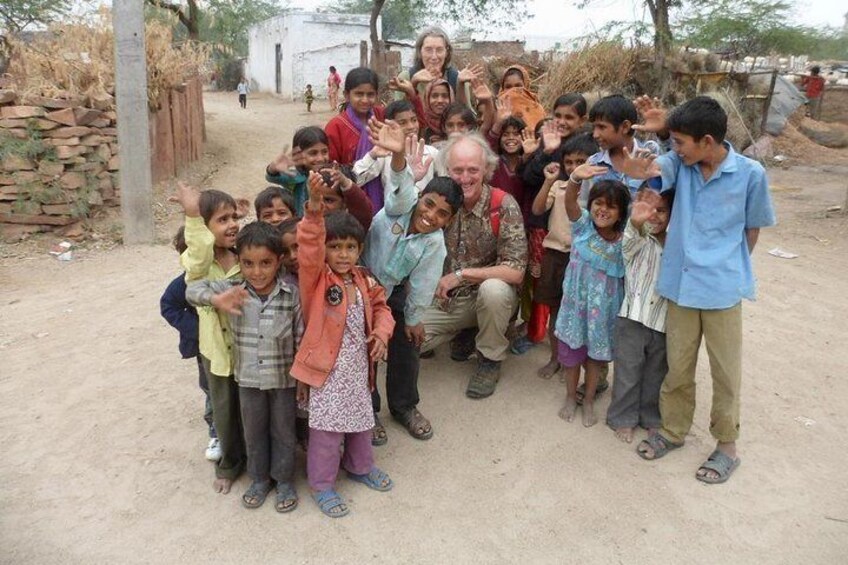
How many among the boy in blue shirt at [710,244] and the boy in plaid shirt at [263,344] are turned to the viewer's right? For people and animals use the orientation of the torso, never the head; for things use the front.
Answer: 0

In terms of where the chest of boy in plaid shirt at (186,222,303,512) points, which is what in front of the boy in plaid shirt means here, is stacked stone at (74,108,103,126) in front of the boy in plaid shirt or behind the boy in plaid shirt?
behind

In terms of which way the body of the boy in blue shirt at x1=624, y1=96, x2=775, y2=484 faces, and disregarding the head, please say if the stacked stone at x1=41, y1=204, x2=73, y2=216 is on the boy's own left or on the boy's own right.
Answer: on the boy's own right

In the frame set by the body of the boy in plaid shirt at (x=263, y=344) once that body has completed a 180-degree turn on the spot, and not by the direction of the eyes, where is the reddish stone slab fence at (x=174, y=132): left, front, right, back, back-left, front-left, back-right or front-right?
front

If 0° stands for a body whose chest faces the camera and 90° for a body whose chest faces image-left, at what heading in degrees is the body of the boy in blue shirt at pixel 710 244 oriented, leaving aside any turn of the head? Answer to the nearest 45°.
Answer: approximately 45°

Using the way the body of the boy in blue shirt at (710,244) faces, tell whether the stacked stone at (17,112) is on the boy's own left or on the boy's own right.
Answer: on the boy's own right

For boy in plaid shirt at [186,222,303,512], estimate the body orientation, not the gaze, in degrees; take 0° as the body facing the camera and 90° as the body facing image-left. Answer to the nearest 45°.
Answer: approximately 0°

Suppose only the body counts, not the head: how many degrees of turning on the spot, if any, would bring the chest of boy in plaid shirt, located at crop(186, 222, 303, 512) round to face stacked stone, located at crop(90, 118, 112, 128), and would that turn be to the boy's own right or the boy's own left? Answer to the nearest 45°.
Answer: approximately 180°
